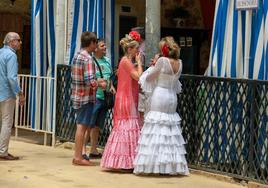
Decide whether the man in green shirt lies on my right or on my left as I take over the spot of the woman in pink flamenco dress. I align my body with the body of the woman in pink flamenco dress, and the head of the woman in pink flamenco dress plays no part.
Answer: on my left

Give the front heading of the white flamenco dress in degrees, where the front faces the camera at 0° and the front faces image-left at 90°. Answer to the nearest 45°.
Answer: approximately 180°

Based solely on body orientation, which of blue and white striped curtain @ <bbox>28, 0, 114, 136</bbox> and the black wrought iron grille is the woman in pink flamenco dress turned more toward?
the black wrought iron grille

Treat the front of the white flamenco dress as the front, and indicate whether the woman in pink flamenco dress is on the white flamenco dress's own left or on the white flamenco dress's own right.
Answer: on the white flamenco dress's own left
